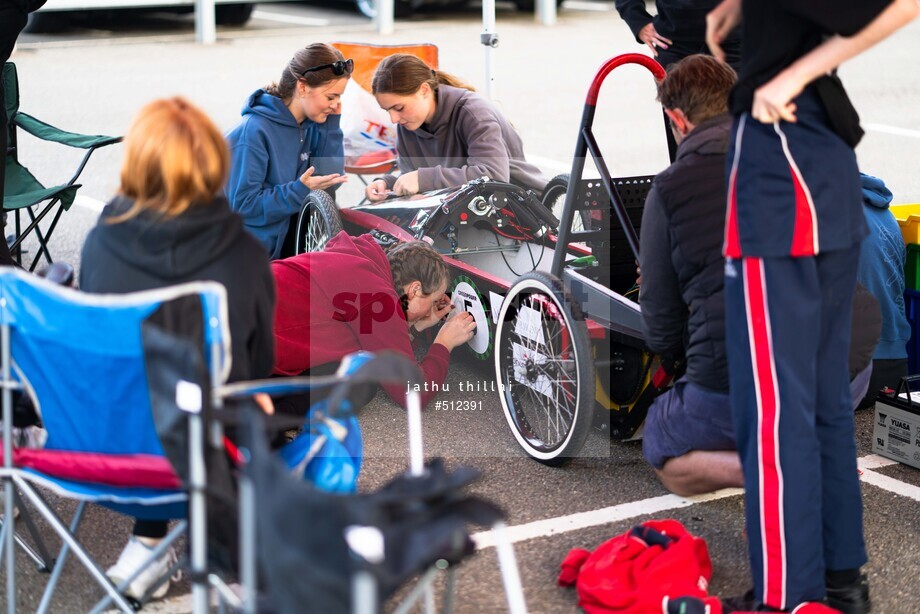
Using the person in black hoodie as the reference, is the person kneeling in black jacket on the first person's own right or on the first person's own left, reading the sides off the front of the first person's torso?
on the first person's own right

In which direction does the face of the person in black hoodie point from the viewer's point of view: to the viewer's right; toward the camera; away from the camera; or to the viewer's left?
away from the camera

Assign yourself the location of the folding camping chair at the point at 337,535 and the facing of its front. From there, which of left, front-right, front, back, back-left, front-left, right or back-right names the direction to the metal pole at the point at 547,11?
front-left

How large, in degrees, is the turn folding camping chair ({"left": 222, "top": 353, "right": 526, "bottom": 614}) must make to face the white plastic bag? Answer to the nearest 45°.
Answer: approximately 45° to its left

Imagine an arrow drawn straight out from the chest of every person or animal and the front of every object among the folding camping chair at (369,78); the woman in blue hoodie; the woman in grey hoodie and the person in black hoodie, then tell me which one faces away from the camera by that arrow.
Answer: the person in black hoodie

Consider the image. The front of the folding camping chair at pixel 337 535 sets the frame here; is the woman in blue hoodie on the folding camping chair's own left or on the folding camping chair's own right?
on the folding camping chair's own left

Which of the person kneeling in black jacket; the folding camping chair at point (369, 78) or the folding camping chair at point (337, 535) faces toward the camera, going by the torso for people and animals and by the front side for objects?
the folding camping chair at point (369, 78)

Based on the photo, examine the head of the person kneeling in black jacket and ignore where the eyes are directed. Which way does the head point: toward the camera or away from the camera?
away from the camera

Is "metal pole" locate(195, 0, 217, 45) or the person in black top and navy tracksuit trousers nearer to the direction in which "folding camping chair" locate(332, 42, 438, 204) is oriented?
the person in black top and navy tracksuit trousers

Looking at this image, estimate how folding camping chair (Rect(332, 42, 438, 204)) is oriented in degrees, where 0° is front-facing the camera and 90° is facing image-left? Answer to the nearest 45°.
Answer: approximately 0°

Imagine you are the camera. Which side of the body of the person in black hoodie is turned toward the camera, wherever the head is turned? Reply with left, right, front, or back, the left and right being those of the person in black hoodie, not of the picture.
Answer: back

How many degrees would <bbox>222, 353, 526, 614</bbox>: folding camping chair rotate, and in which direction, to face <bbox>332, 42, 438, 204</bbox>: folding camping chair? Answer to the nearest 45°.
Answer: approximately 45° to its left

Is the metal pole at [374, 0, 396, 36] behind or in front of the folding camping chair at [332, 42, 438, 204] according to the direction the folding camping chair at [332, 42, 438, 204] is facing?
behind

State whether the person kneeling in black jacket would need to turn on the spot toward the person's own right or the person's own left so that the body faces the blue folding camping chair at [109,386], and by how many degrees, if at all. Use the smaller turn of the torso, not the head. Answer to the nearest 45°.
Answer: approximately 90° to the person's own left
